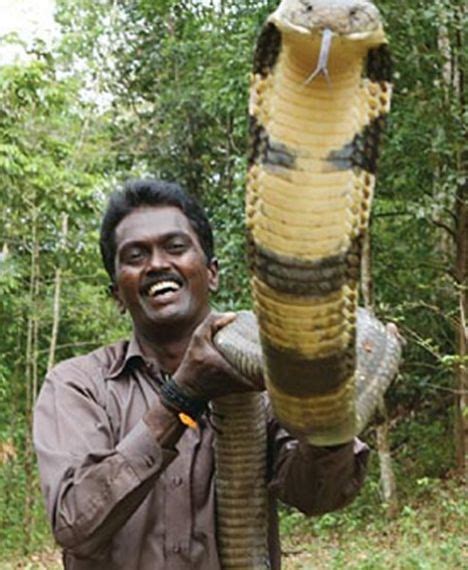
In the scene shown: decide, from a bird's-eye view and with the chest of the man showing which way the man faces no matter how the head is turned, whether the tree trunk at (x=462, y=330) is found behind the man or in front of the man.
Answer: behind

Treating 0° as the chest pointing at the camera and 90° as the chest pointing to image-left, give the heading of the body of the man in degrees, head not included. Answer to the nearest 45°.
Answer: approximately 0°

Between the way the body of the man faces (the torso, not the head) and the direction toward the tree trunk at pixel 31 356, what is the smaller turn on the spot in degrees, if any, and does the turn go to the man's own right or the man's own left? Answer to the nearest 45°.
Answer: approximately 180°

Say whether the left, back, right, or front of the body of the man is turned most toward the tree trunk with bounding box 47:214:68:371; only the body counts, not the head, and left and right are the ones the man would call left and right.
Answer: back

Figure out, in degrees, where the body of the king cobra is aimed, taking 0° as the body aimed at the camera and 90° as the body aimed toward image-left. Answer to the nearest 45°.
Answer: approximately 0°

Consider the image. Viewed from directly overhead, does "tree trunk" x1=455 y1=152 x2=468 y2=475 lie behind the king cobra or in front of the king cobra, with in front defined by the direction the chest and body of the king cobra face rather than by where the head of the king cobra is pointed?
behind

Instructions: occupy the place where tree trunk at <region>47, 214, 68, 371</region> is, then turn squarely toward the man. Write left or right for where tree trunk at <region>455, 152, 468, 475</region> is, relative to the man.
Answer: left
